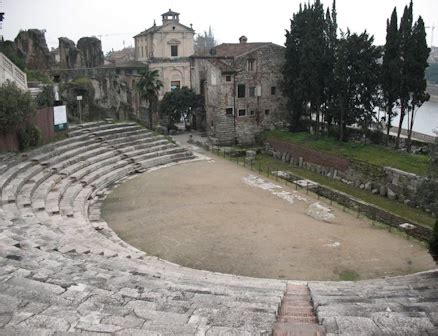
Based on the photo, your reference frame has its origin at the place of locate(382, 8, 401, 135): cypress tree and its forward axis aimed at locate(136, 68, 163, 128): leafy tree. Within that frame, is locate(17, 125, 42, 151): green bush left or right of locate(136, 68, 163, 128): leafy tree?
left

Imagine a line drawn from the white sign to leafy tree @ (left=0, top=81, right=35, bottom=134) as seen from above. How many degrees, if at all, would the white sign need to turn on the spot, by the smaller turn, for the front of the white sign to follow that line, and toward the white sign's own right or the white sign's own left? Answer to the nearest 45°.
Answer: approximately 45° to the white sign's own right

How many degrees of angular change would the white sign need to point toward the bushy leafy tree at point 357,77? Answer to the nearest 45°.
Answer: approximately 90° to its left

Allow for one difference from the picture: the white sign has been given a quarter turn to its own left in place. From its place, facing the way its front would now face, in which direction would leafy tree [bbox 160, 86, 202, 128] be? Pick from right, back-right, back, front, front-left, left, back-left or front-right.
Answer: front-left

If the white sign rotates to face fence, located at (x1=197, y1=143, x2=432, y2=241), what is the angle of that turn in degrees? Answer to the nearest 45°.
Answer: approximately 45° to its left

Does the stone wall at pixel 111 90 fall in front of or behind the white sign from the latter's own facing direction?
behind

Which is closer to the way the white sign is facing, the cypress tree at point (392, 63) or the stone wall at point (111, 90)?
the cypress tree

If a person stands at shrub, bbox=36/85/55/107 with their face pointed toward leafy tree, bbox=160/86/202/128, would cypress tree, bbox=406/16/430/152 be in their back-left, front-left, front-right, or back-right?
front-right

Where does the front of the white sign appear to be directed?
toward the camera

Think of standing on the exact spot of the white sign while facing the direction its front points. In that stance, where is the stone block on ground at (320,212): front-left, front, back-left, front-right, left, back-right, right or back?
front-left

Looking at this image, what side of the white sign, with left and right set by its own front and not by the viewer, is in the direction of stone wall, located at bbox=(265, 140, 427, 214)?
left

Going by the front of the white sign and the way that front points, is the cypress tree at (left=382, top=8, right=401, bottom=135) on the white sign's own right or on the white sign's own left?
on the white sign's own left
